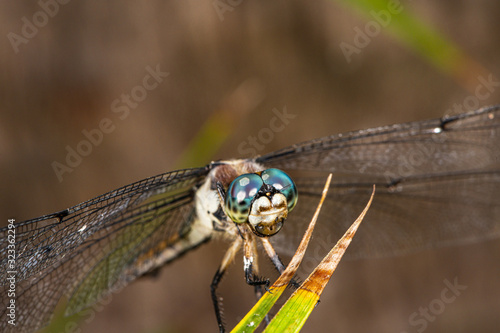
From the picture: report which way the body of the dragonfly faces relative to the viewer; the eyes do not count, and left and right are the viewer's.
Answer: facing the viewer and to the right of the viewer
